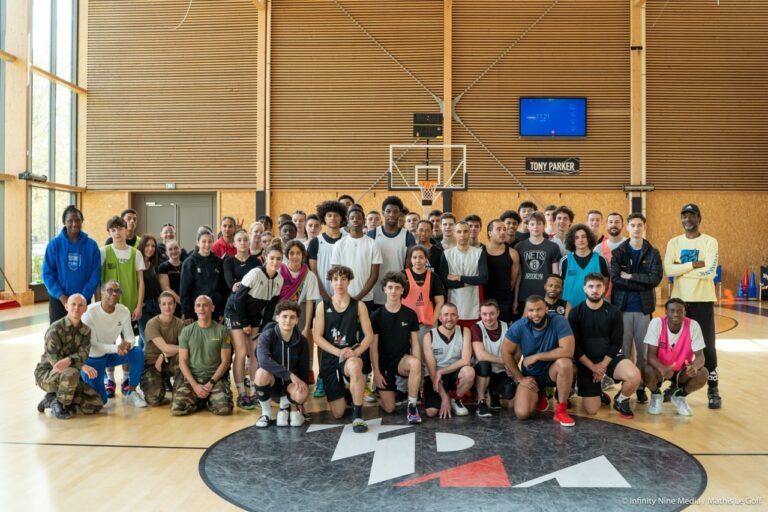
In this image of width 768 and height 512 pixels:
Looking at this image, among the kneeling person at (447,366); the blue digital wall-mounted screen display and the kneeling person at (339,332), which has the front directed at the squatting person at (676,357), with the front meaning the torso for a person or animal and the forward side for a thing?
the blue digital wall-mounted screen display

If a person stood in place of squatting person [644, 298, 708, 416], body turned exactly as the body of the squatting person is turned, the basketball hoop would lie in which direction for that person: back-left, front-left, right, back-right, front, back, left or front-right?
back-right

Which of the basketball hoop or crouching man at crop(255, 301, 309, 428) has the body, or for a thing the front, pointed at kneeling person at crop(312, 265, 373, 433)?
the basketball hoop

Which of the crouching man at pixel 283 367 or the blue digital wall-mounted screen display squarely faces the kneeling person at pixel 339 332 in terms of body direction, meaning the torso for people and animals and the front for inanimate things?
the blue digital wall-mounted screen display

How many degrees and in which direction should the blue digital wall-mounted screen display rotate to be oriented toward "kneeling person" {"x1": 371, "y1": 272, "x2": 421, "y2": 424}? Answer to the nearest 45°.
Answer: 0° — it already faces them

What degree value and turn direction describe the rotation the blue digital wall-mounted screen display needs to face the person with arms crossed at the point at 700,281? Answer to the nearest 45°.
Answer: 0° — it already faces them

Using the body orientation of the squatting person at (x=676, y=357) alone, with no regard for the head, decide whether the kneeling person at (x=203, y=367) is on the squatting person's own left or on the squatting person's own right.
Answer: on the squatting person's own right
